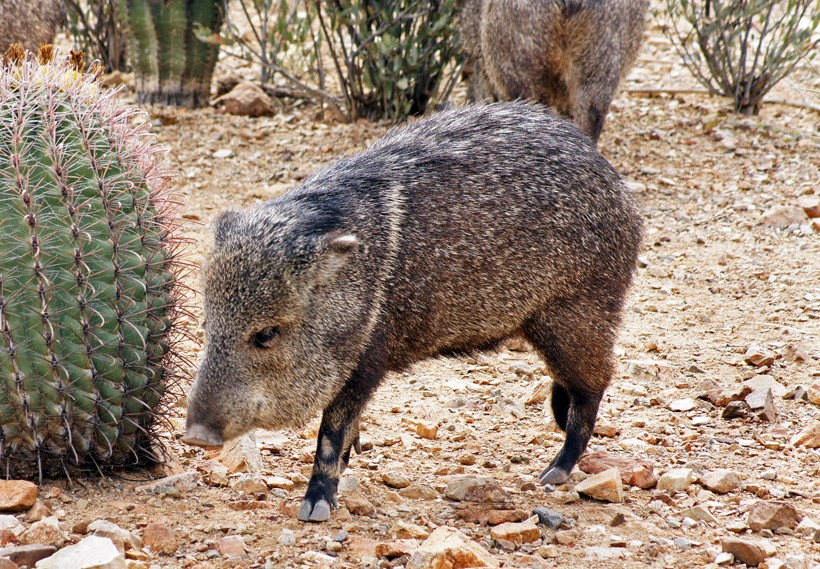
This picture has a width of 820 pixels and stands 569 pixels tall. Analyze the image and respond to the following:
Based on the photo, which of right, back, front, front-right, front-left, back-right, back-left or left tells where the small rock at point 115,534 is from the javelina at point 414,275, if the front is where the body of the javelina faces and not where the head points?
front

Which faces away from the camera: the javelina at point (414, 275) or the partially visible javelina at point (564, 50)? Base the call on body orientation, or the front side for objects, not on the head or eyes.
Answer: the partially visible javelina

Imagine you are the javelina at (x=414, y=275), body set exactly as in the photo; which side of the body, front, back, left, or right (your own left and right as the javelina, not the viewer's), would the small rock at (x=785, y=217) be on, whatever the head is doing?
back

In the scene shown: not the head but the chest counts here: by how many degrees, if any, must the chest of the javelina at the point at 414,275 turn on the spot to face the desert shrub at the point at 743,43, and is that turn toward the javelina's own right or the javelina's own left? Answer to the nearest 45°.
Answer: approximately 180°

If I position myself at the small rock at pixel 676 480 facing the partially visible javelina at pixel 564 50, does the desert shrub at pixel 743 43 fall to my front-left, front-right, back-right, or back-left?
front-right

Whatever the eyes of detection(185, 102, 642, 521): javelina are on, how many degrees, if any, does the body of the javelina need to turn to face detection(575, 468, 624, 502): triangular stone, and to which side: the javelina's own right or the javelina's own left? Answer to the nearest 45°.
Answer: approximately 135° to the javelina's own left

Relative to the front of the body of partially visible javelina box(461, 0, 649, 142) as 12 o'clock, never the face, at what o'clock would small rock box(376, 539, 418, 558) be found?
The small rock is roughly at 6 o'clock from the partially visible javelina.

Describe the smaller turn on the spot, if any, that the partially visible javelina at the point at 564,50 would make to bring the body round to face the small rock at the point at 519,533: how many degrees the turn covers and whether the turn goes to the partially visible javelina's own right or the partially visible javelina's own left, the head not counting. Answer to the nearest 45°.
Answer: approximately 180°

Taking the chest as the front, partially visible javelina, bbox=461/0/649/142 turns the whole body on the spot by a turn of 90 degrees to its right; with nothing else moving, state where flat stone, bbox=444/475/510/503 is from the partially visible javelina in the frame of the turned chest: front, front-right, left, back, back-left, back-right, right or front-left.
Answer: right

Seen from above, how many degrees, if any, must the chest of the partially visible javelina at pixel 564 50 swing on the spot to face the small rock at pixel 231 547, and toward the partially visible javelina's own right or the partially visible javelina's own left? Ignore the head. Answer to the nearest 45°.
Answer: approximately 180°

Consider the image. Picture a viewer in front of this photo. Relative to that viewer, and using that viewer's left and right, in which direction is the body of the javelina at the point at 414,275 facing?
facing the viewer and to the left of the viewer

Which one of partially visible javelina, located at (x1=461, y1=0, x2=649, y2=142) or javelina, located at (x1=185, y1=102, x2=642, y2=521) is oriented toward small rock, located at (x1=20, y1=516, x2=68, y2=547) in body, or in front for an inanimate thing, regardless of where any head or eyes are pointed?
the javelina

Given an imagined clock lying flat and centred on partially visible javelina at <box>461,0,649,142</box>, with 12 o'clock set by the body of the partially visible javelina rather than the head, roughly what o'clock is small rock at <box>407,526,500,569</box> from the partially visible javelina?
The small rock is roughly at 6 o'clock from the partially visible javelina.

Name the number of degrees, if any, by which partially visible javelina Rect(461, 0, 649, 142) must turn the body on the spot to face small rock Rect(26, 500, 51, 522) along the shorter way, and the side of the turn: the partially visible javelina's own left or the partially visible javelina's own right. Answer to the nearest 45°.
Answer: approximately 180°

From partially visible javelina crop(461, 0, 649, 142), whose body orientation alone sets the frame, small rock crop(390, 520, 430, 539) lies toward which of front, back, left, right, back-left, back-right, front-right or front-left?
back

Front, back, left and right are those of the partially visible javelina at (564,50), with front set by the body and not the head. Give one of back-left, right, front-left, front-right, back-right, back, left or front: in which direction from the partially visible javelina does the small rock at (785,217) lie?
right

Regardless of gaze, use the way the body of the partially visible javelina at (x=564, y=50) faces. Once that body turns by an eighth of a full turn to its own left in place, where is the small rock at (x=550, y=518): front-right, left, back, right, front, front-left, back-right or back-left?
back-left

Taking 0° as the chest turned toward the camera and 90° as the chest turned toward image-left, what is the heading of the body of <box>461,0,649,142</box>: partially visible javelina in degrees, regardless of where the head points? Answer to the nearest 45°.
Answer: approximately 180°

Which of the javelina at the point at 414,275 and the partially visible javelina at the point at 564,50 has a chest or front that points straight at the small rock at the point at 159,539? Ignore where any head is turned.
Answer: the javelina

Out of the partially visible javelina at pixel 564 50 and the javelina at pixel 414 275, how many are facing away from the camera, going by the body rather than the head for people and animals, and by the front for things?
1
